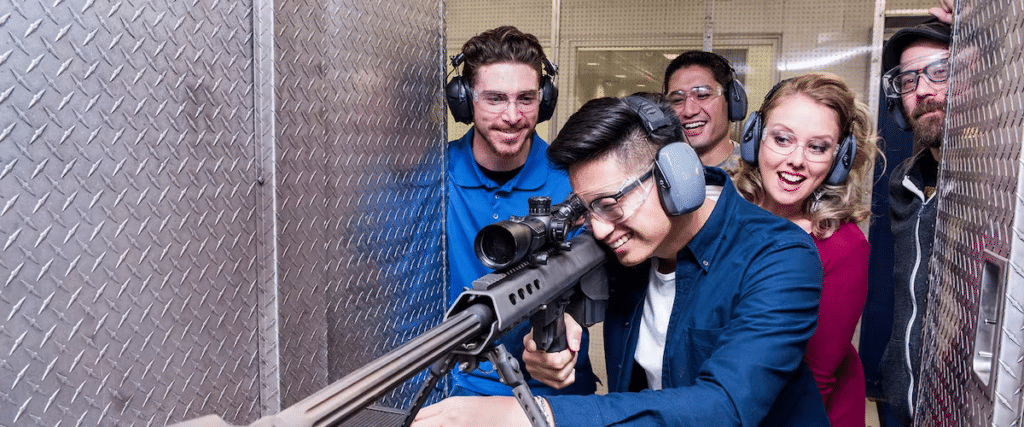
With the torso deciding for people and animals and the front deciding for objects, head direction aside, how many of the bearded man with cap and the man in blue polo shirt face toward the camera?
2

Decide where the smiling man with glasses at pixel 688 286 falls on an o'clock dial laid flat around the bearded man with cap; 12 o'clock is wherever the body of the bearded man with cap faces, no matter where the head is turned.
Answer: The smiling man with glasses is roughly at 1 o'clock from the bearded man with cap.

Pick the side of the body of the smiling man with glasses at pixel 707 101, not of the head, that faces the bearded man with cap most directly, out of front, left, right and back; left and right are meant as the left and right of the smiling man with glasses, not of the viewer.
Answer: left

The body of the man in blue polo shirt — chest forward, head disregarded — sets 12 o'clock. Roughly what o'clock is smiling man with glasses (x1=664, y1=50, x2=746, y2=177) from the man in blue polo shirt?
The smiling man with glasses is roughly at 8 o'clock from the man in blue polo shirt.

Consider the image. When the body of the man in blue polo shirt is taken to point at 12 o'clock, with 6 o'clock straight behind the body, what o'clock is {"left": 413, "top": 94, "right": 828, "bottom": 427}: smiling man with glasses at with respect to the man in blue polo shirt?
The smiling man with glasses is roughly at 11 o'clock from the man in blue polo shirt.

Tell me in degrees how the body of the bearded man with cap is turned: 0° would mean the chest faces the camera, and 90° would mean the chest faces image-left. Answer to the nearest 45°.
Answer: approximately 0°
